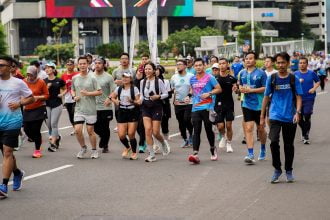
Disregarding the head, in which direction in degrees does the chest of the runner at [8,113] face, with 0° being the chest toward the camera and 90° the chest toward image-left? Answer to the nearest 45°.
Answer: approximately 45°

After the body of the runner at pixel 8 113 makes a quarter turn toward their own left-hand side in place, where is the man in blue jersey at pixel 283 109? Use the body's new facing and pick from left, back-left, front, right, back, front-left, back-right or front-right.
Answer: front-left

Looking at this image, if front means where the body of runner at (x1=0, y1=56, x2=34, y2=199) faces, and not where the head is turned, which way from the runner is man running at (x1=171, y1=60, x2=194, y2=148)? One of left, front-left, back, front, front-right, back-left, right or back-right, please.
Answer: back

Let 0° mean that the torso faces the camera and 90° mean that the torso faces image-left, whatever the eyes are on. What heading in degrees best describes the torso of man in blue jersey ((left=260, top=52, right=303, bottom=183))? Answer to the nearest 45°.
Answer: approximately 0°

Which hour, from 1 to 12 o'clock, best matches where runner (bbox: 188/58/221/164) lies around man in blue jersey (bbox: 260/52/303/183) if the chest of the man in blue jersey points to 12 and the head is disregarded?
The runner is roughly at 5 o'clock from the man in blue jersey.

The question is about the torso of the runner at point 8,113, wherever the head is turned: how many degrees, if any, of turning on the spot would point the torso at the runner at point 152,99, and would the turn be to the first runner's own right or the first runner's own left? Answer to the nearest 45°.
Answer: approximately 180°

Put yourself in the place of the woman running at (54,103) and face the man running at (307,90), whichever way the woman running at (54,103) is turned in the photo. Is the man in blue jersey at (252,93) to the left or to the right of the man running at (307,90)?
right

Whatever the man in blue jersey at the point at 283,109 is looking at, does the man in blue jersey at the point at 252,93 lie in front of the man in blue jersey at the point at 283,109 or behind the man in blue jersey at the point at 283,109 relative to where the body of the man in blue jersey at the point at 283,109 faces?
behind

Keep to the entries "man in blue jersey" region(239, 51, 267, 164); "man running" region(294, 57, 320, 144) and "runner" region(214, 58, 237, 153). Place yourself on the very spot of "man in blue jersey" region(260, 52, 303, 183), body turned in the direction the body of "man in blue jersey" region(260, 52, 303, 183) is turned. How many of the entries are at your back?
3

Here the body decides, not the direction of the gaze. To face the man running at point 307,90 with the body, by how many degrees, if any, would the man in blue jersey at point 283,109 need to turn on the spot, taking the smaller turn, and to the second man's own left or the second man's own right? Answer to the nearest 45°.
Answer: approximately 180°

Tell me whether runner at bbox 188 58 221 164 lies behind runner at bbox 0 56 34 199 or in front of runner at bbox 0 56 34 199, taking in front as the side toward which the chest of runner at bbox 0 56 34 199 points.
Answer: behind

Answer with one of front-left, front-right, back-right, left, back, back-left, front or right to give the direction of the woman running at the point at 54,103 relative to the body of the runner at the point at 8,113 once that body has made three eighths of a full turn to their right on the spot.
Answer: front
